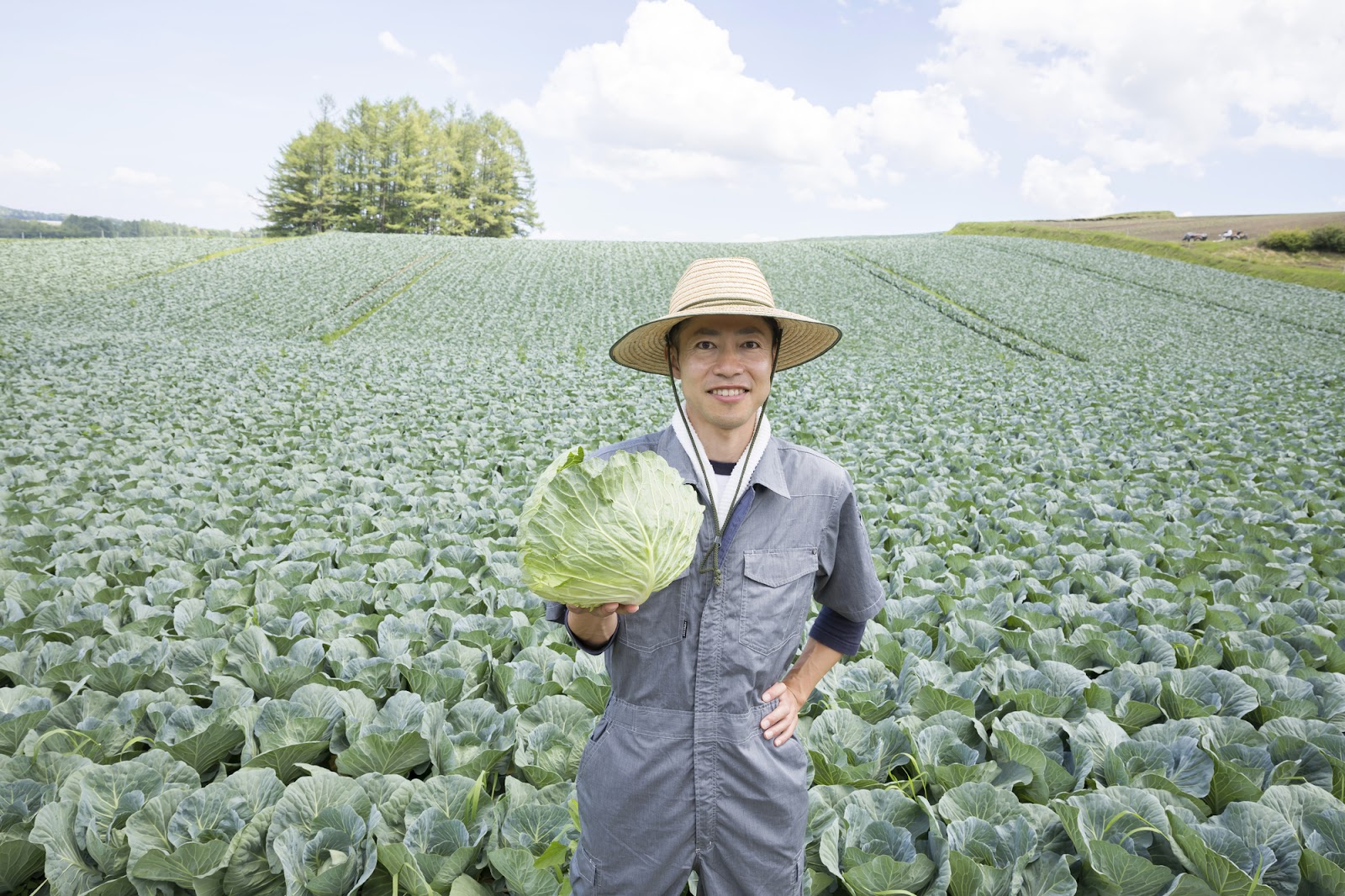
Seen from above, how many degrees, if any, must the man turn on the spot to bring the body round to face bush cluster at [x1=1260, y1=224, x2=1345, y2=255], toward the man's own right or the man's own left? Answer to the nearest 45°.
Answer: approximately 135° to the man's own left

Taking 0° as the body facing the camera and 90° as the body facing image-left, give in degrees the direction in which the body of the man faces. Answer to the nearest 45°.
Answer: approximately 0°
